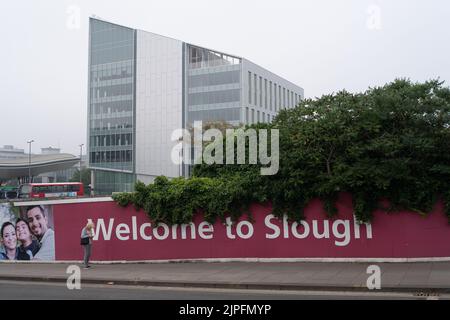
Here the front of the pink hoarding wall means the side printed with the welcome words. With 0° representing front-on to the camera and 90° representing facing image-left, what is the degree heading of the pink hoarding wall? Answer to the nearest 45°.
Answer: approximately 0°
